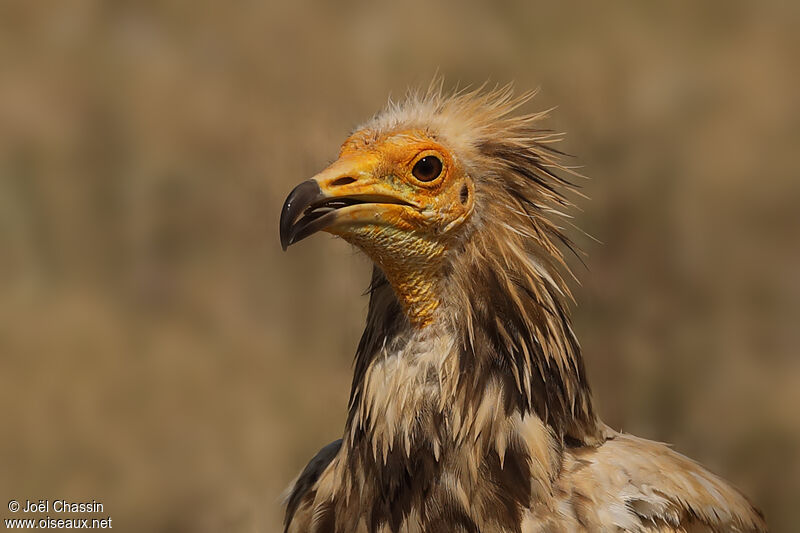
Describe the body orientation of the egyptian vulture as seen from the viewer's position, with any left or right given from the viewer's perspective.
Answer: facing the viewer and to the left of the viewer
